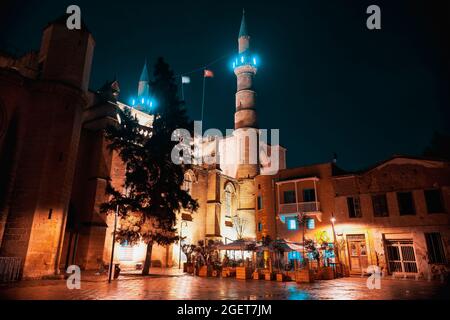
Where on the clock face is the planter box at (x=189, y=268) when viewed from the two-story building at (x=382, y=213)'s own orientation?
The planter box is roughly at 1 o'clock from the two-story building.

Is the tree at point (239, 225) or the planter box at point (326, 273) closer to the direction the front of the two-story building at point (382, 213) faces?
the planter box

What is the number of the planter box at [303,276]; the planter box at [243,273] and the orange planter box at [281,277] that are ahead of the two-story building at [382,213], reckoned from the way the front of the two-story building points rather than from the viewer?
3

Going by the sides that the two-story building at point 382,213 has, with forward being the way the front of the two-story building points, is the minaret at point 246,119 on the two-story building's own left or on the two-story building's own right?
on the two-story building's own right

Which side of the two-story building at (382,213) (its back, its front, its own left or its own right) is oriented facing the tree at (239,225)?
right

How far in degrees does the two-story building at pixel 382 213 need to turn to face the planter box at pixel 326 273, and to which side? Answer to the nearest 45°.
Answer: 0° — it already faces it

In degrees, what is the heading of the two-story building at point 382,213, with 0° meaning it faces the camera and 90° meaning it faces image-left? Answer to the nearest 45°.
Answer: approximately 45°
